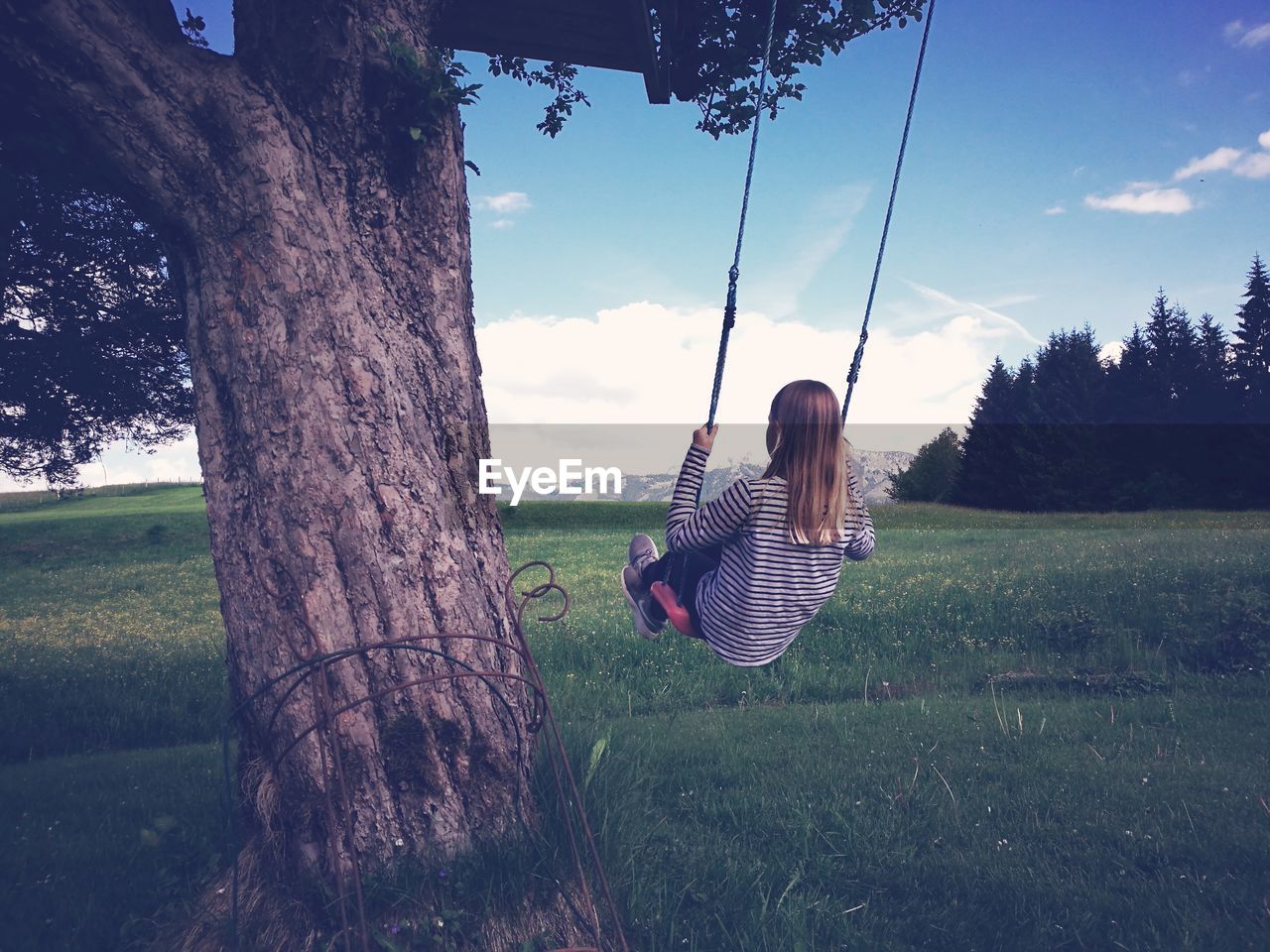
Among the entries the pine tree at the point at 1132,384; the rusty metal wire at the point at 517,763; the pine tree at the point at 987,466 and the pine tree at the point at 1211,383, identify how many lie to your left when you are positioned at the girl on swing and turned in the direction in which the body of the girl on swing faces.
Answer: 1

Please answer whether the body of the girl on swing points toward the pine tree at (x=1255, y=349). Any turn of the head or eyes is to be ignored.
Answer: no

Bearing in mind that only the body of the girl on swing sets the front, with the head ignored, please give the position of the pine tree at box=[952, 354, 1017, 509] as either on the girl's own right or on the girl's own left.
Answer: on the girl's own right

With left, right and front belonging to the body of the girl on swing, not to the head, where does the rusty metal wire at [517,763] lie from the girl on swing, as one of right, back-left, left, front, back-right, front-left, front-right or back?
left

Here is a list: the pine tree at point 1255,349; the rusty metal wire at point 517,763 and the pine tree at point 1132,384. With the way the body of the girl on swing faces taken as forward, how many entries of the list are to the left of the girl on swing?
1

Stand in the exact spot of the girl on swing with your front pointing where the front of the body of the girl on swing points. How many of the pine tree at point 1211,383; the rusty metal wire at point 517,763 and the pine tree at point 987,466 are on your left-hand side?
1

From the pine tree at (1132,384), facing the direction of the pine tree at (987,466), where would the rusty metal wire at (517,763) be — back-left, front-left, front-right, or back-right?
front-left

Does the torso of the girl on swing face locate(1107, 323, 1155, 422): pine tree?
no

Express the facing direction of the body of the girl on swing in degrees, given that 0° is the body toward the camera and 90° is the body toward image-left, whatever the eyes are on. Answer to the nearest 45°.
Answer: approximately 135°
